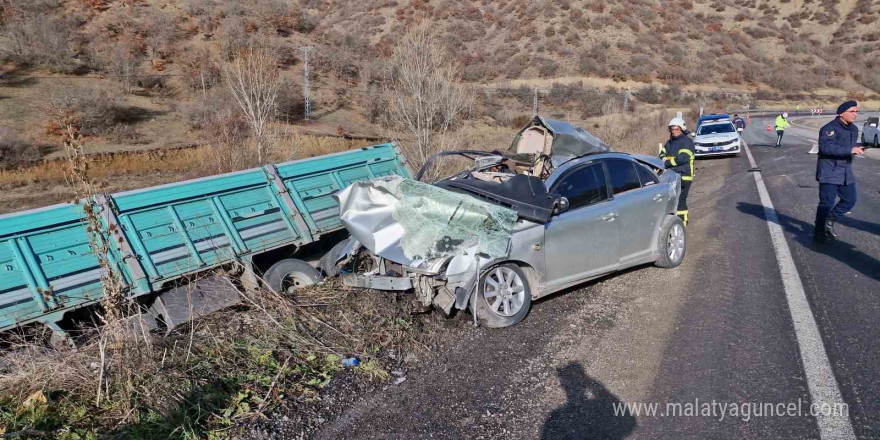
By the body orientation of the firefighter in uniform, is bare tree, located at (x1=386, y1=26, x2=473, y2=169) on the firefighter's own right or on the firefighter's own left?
on the firefighter's own right

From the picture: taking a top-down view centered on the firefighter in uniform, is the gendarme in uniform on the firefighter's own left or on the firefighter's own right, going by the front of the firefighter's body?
on the firefighter's own left

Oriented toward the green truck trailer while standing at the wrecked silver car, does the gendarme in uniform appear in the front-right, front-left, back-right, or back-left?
back-right

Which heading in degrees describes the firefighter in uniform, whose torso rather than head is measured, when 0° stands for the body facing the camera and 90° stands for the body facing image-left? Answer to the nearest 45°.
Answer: approximately 45°

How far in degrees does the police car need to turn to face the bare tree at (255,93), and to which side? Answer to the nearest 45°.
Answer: approximately 45° to its right

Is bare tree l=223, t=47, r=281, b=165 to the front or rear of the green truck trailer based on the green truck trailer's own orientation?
to the rear

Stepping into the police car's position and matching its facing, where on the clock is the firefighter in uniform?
The firefighter in uniform is roughly at 12 o'clock from the police car.

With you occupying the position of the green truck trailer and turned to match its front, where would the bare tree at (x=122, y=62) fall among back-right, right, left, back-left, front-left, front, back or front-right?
back-right

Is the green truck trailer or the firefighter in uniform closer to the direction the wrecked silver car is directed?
the green truck trailer

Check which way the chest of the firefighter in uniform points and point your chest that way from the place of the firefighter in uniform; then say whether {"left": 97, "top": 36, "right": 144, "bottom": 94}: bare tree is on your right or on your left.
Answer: on your right

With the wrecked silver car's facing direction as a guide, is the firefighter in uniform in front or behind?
behind

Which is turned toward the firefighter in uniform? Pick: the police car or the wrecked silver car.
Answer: the police car

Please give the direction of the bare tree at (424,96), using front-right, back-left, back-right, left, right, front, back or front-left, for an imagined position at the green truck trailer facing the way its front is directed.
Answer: back

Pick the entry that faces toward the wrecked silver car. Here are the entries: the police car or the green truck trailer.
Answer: the police car
